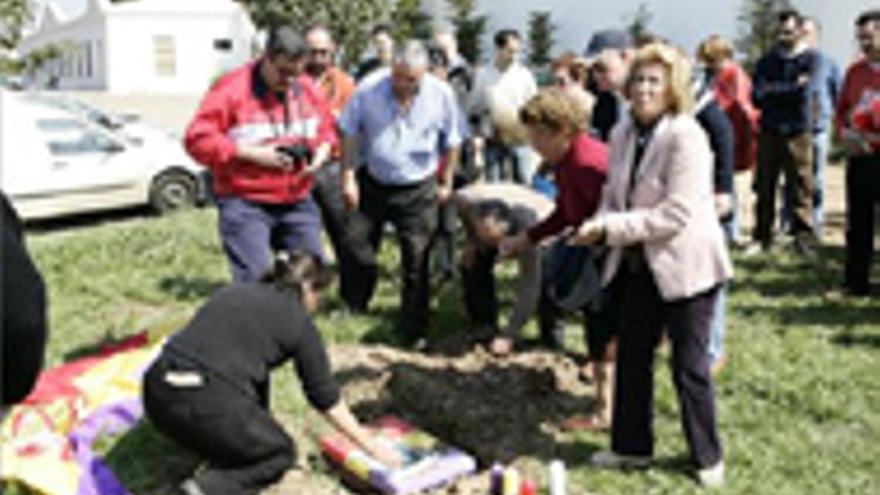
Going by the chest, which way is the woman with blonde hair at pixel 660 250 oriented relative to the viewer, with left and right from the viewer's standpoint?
facing the viewer and to the left of the viewer

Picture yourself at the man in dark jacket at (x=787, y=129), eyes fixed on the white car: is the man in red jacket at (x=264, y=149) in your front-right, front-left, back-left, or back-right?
front-left

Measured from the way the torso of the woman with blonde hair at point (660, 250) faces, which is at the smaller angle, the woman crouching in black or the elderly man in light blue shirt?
the woman crouching in black

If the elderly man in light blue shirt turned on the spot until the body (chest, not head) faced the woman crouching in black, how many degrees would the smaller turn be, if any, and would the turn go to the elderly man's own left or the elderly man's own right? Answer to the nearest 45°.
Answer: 0° — they already face them

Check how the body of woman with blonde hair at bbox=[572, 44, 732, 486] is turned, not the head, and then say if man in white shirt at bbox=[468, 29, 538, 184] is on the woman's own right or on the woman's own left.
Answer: on the woman's own right

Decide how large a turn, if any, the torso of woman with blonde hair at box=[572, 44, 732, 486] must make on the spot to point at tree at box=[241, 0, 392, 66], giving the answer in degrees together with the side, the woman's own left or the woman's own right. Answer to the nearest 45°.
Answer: approximately 135° to the woman's own right

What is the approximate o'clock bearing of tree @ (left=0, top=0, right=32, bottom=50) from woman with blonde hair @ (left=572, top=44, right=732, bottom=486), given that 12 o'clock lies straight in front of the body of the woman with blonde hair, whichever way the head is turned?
The tree is roughly at 3 o'clock from the woman with blonde hair.

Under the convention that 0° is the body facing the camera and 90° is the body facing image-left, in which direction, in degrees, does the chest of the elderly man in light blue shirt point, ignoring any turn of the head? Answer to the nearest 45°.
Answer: approximately 0°

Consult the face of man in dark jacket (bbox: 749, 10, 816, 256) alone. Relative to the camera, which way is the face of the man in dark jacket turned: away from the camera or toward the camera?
toward the camera

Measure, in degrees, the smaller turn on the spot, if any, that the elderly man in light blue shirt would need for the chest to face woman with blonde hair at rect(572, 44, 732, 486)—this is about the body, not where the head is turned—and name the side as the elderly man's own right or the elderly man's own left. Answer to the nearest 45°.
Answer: approximately 45° to the elderly man's own left

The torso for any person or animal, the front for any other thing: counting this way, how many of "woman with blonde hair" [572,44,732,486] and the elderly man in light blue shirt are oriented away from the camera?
0

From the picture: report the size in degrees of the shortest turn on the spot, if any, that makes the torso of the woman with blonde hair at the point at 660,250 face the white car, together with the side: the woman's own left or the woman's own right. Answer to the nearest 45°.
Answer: approximately 90° to the woman's own right

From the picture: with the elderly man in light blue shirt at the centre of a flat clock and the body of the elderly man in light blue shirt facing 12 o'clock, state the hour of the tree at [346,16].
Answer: The tree is roughly at 6 o'clock from the elderly man in light blue shirt.

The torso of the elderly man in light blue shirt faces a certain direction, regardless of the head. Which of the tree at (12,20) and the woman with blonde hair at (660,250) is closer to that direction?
the woman with blonde hair

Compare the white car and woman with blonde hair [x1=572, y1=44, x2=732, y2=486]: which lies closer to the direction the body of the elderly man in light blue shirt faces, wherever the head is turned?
the woman with blonde hair

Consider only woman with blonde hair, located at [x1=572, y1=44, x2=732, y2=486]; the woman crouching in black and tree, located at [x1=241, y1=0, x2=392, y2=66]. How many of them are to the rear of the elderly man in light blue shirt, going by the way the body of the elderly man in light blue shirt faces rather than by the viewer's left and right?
1

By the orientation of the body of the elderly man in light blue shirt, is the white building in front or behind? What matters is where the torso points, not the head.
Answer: behind
